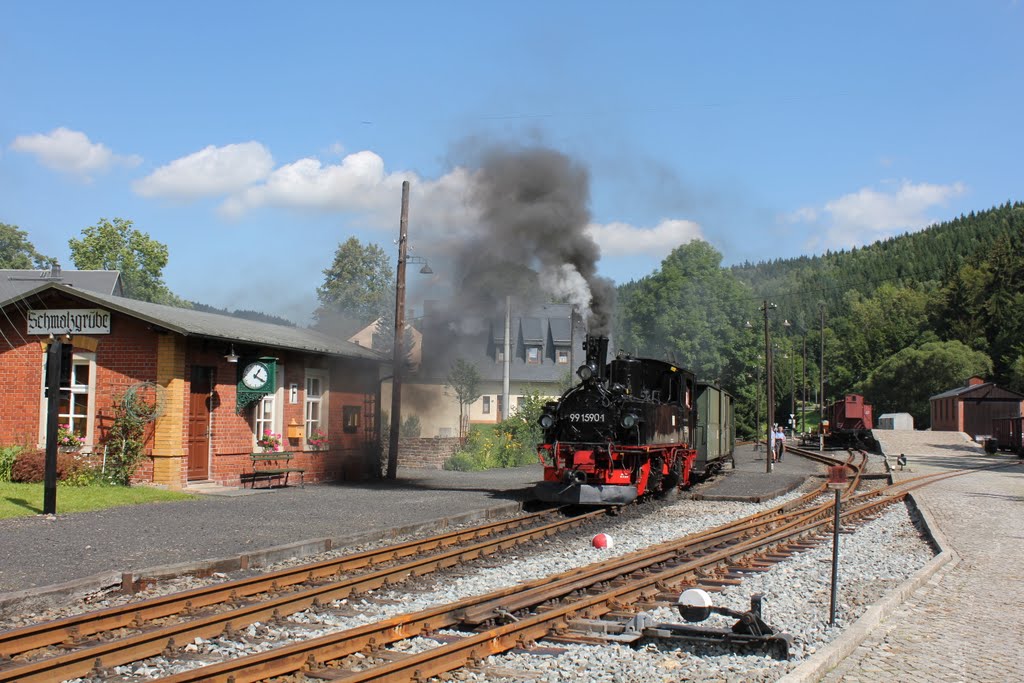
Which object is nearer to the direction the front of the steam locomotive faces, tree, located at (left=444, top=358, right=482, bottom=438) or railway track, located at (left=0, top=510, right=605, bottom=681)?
the railway track

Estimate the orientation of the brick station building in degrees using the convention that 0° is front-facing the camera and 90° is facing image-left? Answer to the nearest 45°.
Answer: approximately 315°

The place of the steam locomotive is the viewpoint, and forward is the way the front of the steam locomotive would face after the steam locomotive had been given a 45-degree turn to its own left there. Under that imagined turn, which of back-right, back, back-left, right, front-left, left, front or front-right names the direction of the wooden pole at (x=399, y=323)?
back-right

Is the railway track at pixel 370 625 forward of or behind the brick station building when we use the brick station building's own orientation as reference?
forward

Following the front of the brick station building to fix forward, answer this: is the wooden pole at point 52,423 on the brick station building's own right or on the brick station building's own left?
on the brick station building's own right

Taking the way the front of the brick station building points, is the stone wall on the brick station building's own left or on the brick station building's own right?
on the brick station building's own left

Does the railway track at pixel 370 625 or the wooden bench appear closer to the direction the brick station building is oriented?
the railway track

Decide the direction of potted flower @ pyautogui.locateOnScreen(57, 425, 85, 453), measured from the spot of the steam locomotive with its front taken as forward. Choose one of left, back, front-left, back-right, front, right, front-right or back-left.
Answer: front-right

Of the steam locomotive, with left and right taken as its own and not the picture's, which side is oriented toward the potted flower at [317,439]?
right
